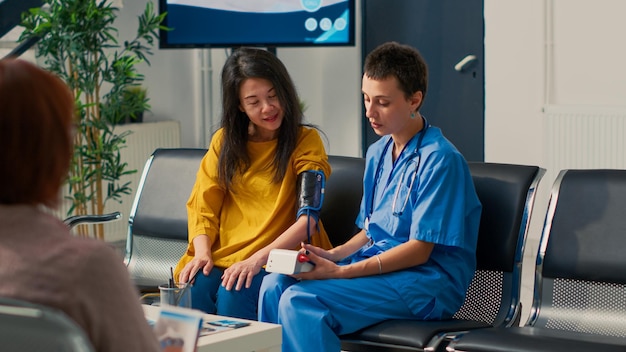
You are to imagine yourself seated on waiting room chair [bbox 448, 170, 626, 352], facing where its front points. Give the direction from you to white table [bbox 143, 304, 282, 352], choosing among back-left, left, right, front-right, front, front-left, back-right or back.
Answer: front

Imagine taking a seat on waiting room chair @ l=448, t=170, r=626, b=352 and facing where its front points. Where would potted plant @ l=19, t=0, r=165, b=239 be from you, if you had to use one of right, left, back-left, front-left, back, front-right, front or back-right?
right

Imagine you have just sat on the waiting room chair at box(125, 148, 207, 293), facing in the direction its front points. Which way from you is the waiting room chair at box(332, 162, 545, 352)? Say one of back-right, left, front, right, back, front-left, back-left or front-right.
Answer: left

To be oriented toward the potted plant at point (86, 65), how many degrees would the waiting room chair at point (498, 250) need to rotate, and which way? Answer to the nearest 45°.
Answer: approximately 90° to its right

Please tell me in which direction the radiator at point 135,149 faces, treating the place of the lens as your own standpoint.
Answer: facing the viewer

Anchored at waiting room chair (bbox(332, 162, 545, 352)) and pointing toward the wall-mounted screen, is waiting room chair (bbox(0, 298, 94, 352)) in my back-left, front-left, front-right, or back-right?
back-left

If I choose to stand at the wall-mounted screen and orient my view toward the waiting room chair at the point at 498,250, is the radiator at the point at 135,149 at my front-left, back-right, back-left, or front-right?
back-right

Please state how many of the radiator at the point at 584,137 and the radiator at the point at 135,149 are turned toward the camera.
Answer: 2

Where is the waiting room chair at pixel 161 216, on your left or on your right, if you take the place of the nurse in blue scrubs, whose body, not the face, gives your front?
on your right

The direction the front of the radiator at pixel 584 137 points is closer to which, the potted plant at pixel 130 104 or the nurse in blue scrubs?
the nurse in blue scrubs

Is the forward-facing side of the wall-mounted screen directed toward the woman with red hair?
yes

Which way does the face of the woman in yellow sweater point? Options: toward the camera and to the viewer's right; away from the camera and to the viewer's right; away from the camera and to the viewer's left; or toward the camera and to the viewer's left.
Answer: toward the camera and to the viewer's right

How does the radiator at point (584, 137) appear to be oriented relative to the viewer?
toward the camera

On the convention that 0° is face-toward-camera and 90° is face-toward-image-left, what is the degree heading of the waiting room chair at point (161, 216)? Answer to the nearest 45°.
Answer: approximately 45°

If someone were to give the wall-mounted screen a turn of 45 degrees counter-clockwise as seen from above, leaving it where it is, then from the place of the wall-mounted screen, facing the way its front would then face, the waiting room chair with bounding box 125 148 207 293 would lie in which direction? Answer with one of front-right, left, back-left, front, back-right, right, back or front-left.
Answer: front-right

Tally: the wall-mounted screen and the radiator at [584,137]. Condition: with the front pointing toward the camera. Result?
2

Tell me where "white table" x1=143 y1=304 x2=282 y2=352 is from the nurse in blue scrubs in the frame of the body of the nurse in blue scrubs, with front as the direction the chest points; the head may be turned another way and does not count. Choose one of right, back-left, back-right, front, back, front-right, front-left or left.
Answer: front

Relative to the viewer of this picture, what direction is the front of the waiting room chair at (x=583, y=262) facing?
facing the viewer and to the left of the viewer

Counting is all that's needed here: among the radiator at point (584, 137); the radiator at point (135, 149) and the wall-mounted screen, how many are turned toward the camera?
3

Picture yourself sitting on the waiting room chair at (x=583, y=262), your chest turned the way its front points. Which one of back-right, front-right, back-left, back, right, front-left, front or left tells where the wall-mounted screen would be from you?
right

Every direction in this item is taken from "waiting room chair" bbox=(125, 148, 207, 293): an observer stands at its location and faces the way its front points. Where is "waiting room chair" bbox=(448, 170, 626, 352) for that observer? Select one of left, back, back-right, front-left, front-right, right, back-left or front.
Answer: left
